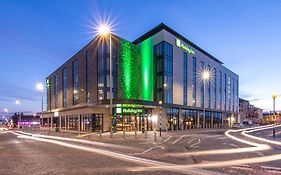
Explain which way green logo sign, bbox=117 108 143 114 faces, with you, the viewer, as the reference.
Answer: facing the viewer
